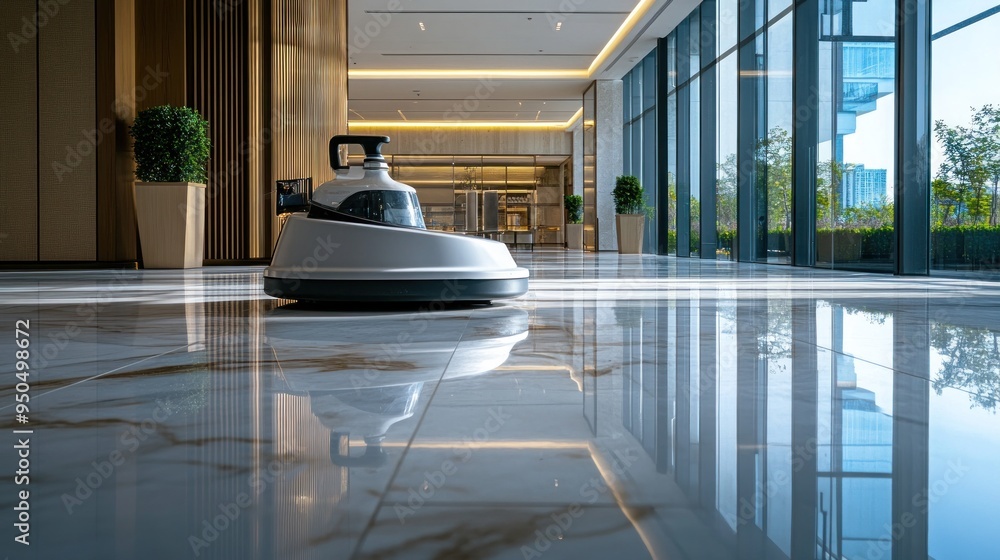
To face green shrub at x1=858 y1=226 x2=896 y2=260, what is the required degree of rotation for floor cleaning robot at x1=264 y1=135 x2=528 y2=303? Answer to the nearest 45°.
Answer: approximately 45° to its left

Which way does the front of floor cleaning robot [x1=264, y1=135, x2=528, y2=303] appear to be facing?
to the viewer's right

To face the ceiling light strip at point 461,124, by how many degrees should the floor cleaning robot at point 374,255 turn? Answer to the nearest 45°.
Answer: approximately 90° to its left

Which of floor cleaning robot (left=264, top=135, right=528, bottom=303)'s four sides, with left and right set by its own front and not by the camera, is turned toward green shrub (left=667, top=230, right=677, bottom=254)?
left

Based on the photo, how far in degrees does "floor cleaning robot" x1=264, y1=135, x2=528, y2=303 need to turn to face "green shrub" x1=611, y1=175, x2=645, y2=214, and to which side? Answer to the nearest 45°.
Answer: approximately 90° to its left

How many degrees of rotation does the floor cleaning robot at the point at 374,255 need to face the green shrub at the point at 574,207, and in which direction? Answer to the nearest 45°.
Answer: approximately 90° to its left

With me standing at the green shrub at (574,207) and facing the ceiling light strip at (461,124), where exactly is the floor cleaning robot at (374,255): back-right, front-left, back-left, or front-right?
back-left

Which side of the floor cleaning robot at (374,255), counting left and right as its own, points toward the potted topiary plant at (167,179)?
left
